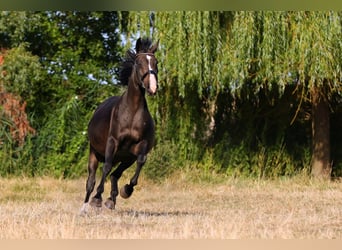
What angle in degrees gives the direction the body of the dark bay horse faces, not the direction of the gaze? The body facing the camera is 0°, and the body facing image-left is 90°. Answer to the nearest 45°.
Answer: approximately 315°

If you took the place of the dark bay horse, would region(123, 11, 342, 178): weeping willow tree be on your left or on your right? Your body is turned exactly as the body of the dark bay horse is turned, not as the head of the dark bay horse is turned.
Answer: on your left
